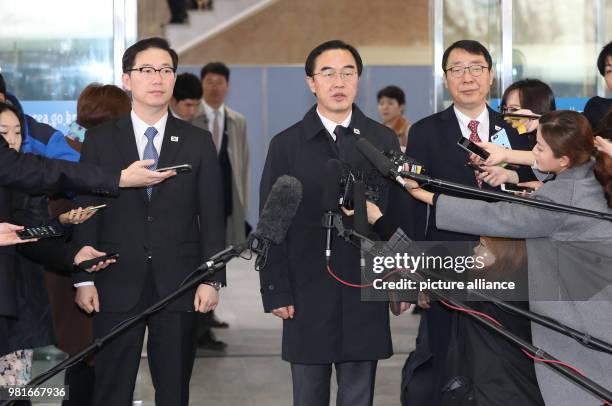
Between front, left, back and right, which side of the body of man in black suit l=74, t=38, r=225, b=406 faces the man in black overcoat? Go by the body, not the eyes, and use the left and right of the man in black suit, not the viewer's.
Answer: left

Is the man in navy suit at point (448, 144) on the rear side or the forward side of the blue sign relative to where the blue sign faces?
on the forward side

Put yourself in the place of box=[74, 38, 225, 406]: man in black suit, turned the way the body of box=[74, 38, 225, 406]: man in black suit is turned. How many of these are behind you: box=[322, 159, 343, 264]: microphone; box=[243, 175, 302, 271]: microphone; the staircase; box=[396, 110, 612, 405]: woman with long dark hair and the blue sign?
2

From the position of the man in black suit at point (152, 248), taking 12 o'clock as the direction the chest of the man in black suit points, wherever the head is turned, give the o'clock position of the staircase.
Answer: The staircase is roughly at 6 o'clock from the man in black suit.

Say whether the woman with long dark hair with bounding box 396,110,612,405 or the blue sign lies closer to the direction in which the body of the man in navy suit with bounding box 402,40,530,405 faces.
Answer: the woman with long dark hair

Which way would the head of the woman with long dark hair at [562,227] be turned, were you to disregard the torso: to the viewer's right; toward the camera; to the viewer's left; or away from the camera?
to the viewer's left

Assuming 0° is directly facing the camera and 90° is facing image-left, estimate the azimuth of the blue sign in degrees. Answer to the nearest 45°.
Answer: approximately 0°
